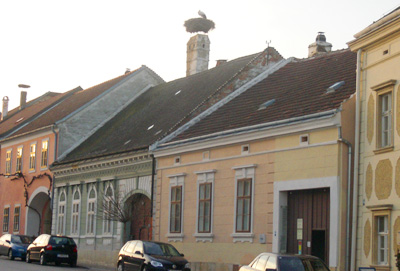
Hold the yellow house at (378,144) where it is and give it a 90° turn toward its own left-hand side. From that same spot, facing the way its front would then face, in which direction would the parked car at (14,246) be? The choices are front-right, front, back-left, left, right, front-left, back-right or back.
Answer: back

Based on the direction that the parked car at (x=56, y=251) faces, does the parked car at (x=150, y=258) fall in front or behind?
behind

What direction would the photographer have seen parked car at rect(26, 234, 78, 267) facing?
facing away from the viewer and to the left of the viewer

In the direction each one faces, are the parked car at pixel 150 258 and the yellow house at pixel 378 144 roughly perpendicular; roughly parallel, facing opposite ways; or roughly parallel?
roughly perpendicular

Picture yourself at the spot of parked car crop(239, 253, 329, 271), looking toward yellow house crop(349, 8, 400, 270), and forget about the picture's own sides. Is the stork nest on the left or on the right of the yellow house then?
left

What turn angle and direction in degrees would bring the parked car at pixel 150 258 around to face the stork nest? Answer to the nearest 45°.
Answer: approximately 135° to its left

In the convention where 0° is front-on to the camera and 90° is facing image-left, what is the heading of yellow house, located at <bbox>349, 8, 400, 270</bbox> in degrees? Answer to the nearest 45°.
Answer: approximately 45°
